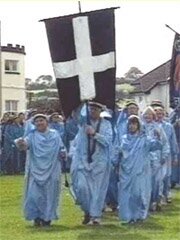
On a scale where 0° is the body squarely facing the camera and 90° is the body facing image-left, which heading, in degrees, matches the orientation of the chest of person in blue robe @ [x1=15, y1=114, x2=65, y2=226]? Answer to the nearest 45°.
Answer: approximately 0°

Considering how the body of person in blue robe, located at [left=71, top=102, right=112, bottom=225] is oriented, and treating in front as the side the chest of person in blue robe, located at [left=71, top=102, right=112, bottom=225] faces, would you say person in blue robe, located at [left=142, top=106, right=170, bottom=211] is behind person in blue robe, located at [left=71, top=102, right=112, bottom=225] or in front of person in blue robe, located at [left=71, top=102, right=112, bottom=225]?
behind

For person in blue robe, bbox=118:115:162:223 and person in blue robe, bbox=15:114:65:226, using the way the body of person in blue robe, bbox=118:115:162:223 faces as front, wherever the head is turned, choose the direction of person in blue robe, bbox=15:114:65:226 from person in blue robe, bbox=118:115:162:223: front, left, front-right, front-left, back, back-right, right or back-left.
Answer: right

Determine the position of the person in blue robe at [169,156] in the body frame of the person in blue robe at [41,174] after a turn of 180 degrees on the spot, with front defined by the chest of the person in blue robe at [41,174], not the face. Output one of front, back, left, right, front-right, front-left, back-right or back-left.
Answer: front-right
